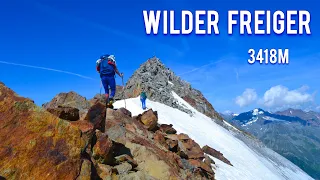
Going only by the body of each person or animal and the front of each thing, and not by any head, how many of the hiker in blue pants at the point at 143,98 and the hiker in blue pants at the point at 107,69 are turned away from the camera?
2

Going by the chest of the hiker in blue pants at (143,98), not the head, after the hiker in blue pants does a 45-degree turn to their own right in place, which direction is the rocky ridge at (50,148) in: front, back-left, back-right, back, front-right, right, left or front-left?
back-right

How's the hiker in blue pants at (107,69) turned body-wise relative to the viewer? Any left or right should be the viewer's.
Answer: facing away from the viewer

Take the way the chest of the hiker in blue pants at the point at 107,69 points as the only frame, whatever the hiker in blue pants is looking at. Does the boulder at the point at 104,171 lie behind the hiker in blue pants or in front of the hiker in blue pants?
behind

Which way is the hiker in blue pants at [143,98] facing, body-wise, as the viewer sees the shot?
away from the camera

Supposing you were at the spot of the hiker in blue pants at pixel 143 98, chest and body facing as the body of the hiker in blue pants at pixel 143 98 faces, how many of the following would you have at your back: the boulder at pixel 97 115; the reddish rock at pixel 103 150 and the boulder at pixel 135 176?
3

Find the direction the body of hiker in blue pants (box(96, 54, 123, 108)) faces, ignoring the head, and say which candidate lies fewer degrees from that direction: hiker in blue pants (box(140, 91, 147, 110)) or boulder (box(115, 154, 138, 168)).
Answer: the hiker in blue pants (box(140, 91, 147, 110))

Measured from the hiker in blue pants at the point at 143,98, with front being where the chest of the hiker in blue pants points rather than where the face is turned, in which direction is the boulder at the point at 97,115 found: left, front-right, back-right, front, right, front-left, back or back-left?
back

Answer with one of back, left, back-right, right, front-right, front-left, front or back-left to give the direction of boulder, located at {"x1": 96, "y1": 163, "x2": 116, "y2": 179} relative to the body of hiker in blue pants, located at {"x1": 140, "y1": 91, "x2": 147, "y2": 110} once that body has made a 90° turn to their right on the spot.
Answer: right

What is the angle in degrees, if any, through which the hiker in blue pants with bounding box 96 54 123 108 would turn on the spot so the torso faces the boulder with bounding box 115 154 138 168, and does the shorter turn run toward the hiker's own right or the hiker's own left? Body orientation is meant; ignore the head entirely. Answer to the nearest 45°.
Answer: approximately 180°

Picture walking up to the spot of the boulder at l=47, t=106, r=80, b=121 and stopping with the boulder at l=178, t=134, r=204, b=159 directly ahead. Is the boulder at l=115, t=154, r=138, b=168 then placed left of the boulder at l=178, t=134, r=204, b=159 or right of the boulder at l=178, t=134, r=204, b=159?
right

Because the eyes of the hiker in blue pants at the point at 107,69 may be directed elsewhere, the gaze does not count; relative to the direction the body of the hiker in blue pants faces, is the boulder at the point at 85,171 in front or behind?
behind

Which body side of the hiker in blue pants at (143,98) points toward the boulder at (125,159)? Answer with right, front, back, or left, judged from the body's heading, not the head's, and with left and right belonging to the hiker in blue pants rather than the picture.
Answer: back
